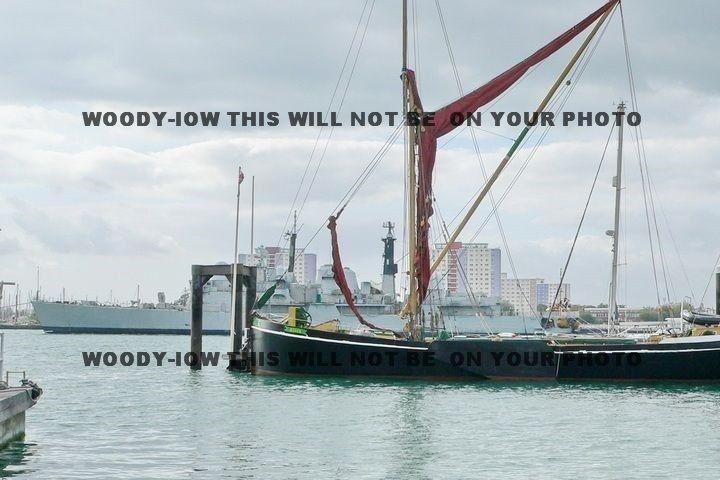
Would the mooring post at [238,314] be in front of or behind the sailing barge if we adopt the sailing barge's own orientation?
in front

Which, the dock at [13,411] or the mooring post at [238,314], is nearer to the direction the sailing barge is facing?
the mooring post

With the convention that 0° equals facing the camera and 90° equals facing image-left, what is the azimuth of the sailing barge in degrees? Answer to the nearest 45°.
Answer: approximately 90°
